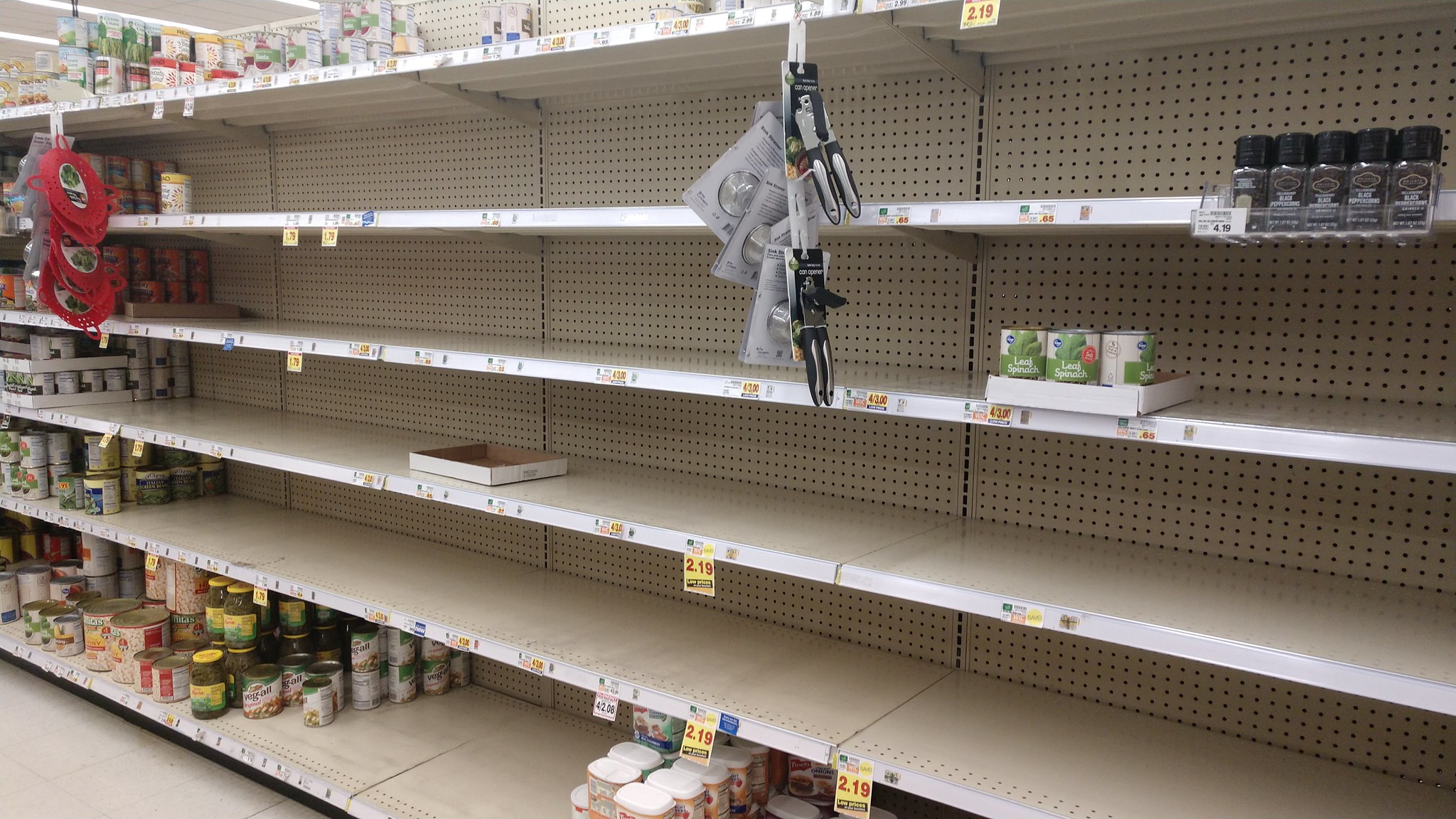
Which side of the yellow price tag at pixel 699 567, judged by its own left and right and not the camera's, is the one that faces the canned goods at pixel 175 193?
right

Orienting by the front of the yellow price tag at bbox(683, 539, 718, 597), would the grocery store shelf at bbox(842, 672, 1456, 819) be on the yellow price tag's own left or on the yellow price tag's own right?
on the yellow price tag's own left

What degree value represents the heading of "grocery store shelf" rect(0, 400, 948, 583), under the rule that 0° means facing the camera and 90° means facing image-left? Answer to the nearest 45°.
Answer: approximately 45°

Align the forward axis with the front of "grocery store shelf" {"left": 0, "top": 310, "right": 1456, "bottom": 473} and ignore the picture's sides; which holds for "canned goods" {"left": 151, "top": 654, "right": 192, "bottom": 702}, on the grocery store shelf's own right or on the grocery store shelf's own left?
on the grocery store shelf's own right

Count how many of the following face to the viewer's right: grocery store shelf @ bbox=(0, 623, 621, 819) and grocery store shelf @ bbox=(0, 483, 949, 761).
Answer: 0

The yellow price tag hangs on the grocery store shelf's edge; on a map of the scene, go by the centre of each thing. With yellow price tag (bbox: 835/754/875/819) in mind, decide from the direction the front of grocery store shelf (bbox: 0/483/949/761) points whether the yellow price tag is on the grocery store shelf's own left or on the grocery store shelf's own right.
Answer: on the grocery store shelf's own left

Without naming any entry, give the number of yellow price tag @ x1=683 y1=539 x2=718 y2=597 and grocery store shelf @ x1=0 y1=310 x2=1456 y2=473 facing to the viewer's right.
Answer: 0

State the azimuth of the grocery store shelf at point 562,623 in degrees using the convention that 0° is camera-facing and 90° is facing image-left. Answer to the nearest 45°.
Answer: approximately 45°

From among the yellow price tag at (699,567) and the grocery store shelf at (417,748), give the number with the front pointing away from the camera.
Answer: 0

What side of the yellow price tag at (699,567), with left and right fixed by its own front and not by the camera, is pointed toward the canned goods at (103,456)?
right

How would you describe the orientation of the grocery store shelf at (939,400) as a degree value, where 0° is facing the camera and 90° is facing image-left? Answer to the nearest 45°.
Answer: approximately 45°
